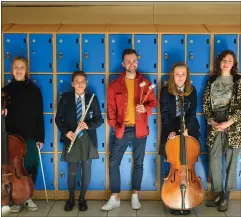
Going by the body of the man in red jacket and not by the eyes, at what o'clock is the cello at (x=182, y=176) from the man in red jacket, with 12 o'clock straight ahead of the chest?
The cello is roughly at 10 o'clock from the man in red jacket.

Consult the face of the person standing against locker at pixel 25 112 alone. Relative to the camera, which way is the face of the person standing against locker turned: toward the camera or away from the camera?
toward the camera

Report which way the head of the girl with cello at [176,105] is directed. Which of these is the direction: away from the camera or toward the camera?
toward the camera

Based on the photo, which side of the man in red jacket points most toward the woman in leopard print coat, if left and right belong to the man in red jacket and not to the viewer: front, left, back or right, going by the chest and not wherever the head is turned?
left

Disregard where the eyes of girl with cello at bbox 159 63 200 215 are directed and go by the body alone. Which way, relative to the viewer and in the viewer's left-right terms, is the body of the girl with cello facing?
facing the viewer

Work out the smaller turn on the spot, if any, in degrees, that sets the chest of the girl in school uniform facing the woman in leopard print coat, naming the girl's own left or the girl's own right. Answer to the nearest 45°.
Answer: approximately 90° to the girl's own left

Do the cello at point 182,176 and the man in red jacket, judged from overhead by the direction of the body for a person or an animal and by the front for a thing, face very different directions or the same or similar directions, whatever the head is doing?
same or similar directions

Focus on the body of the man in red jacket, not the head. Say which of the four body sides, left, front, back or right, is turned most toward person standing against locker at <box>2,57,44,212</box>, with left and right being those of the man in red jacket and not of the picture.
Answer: right

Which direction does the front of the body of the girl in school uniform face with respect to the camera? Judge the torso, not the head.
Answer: toward the camera

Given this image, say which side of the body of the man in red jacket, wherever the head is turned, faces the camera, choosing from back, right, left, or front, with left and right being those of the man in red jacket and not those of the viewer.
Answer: front

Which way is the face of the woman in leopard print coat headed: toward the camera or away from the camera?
toward the camera

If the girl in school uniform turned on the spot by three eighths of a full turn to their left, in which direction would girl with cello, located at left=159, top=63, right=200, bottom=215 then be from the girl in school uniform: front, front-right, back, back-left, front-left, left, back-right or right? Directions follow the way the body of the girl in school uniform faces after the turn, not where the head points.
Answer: front-right
